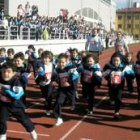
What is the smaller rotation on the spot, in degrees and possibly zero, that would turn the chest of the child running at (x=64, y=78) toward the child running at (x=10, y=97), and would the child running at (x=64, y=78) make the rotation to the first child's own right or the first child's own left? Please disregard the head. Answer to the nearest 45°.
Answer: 0° — they already face them

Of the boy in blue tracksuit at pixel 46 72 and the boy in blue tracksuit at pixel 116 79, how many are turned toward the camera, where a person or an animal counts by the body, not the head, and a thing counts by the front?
2

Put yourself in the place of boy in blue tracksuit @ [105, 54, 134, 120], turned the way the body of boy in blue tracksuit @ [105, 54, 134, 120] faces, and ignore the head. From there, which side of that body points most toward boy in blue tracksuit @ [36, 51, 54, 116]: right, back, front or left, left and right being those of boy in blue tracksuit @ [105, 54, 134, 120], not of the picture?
right

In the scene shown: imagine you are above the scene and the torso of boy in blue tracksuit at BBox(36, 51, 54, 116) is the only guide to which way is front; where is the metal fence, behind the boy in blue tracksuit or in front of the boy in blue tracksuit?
behind

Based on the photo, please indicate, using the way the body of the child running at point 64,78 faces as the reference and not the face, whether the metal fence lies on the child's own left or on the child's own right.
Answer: on the child's own right

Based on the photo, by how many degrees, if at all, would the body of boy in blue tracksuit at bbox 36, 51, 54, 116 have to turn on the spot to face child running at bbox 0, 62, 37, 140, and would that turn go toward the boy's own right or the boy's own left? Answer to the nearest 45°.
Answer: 0° — they already face them

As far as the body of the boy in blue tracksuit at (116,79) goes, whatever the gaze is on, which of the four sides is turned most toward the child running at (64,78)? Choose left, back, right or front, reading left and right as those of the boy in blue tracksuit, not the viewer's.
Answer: right

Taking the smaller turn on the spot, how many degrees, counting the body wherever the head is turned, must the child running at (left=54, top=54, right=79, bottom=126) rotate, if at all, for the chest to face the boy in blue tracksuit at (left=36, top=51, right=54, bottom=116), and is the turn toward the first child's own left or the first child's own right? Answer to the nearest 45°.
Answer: approximately 90° to the first child's own right

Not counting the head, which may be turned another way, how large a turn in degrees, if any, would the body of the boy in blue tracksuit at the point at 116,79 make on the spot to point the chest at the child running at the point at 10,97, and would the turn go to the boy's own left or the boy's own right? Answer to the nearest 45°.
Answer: approximately 45° to the boy's own right

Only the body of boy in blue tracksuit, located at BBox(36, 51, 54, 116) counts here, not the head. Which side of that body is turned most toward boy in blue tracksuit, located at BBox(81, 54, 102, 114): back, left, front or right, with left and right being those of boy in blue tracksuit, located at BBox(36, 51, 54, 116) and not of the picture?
left

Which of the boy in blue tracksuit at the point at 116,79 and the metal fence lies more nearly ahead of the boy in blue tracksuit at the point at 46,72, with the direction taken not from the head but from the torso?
the boy in blue tracksuit
